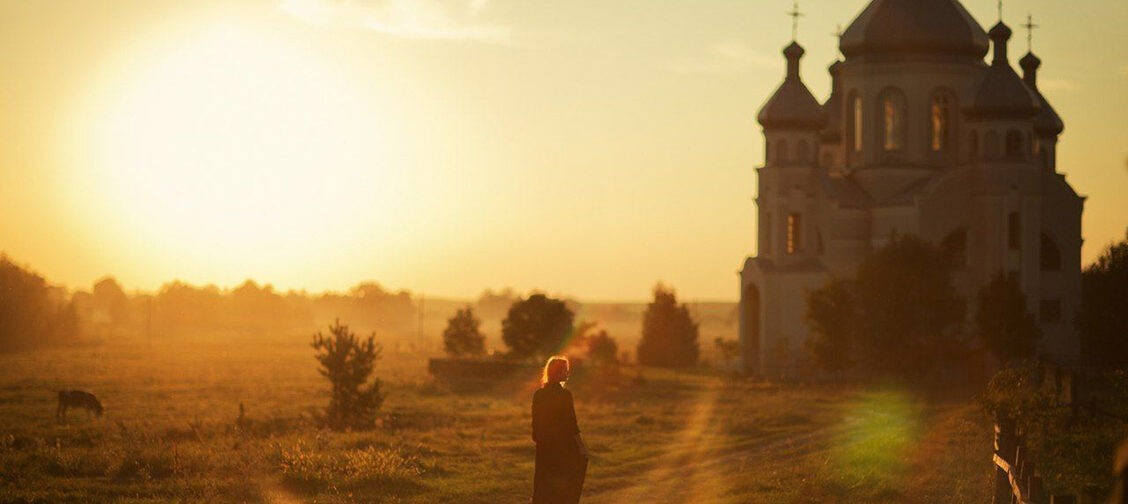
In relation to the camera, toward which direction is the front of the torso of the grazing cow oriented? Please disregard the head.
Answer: to the viewer's right

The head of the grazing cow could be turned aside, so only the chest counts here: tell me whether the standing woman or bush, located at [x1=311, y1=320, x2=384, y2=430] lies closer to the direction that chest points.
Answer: the bush

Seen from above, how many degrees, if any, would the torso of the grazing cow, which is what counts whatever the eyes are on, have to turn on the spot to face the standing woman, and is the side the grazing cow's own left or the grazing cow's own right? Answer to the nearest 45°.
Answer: approximately 90° to the grazing cow's own right

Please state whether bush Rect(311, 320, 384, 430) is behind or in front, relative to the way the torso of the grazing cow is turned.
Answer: in front
